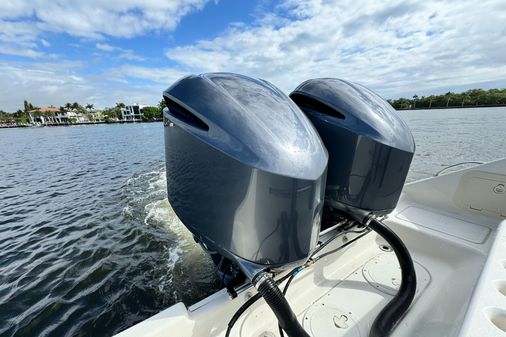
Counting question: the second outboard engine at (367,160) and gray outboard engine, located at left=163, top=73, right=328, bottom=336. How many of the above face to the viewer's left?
0

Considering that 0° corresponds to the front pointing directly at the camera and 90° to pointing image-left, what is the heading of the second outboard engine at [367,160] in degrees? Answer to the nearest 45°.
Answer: approximately 315°

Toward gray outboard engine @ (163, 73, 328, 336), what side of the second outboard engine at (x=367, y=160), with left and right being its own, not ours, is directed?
right

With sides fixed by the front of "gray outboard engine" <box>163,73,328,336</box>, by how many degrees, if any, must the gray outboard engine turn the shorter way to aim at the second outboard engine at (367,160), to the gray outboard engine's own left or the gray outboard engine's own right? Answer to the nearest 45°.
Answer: approximately 90° to the gray outboard engine's own left
